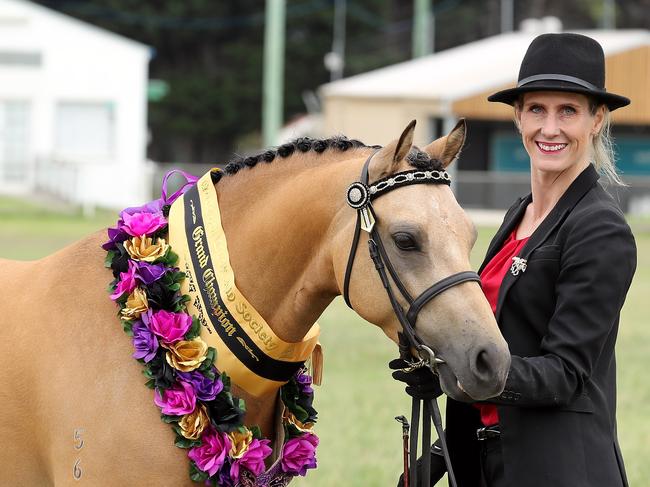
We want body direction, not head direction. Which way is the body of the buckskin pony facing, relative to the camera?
to the viewer's right

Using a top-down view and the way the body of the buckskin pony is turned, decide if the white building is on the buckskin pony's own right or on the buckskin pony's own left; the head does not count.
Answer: on the buckskin pony's own left

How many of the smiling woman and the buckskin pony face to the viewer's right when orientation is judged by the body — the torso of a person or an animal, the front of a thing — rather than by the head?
1

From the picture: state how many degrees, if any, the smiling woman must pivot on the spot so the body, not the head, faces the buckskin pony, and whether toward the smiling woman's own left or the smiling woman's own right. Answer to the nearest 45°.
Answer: approximately 45° to the smiling woman's own right

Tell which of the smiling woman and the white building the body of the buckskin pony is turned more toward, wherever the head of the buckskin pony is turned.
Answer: the smiling woman

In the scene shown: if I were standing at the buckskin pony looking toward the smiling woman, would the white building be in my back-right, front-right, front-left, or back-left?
back-left

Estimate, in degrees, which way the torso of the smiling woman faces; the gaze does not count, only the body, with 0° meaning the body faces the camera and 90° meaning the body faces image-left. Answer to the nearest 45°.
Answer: approximately 45°
